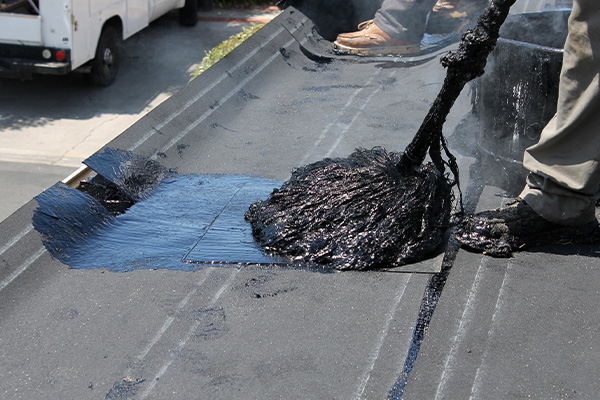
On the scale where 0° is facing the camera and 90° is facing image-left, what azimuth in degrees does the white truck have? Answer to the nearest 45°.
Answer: approximately 225°
